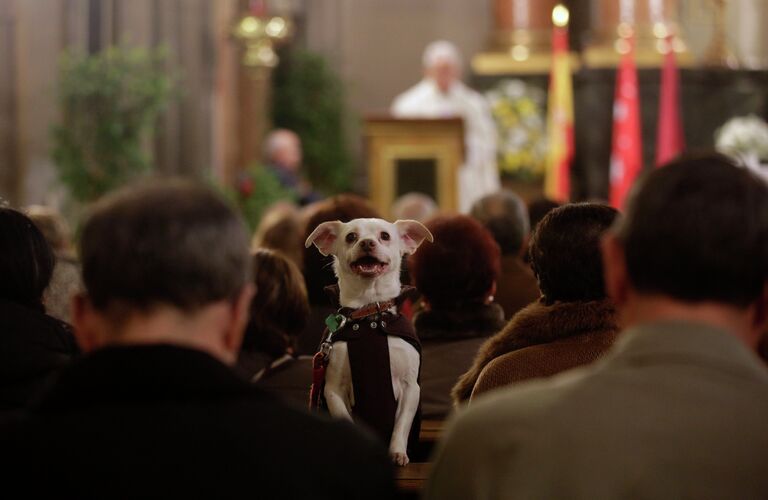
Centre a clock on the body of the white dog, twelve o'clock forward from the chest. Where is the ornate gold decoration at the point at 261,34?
The ornate gold decoration is roughly at 6 o'clock from the white dog.

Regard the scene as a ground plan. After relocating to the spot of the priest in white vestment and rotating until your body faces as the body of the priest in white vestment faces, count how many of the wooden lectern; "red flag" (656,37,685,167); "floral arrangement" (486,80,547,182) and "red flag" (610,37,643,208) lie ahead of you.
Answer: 1

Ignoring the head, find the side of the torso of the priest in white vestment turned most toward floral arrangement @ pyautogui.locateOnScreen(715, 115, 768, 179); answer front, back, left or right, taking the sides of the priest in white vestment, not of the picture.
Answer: left

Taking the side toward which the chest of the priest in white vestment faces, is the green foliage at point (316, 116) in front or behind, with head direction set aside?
behind

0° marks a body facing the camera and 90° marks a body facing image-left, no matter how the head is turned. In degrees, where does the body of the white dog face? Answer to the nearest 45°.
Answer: approximately 0°
